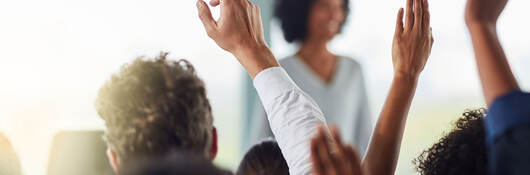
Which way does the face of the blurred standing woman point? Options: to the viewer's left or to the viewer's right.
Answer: to the viewer's right

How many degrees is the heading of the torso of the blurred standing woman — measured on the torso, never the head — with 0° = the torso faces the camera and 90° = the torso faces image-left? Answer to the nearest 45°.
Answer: approximately 315°
